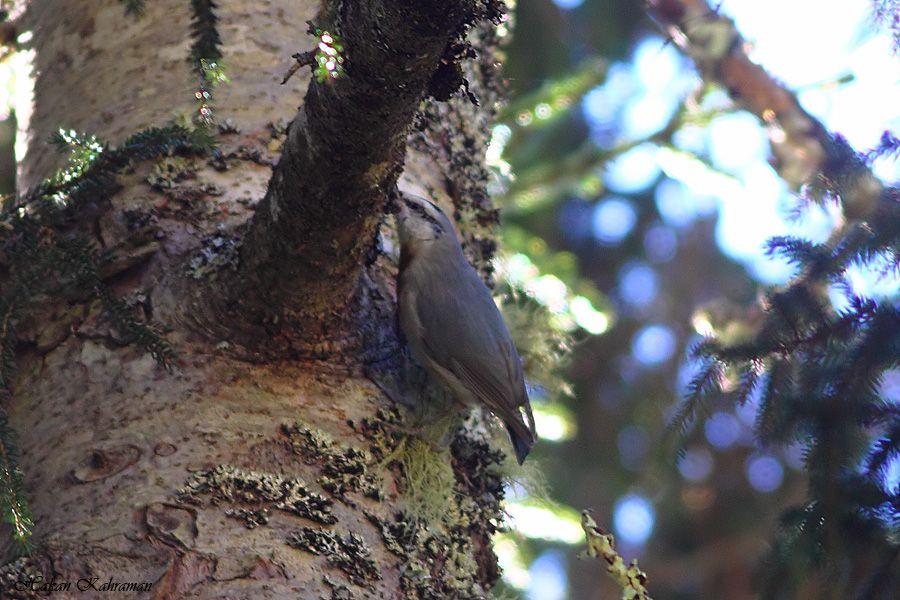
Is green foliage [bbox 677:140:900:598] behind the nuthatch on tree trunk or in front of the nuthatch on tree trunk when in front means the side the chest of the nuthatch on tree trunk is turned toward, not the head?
behind

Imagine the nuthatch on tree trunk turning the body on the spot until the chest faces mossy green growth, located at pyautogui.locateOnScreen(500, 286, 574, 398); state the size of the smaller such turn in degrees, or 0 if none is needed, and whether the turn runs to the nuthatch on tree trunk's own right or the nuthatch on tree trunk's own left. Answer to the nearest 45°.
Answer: approximately 135° to the nuthatch on tree trunk's own right

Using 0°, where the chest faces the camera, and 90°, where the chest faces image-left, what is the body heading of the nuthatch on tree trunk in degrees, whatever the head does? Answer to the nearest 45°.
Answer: approximately 90°
